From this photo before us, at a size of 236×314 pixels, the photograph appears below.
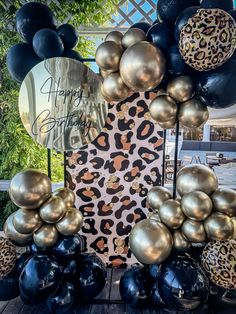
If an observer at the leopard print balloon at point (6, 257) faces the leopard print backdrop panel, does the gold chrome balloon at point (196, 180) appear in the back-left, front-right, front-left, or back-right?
front-right

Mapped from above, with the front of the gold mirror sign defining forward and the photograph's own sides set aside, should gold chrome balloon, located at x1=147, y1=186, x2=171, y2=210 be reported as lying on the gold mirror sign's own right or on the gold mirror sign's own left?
on the gold mirror sign's own left

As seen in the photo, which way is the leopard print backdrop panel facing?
toward the camera

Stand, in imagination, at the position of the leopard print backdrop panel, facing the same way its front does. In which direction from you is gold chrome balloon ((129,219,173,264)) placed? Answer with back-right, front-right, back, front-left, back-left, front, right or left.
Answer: front

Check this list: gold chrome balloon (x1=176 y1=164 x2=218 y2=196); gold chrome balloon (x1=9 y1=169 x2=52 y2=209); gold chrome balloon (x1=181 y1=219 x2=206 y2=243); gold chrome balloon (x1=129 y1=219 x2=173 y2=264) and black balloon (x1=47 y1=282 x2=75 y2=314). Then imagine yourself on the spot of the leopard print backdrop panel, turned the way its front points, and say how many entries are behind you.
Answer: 0

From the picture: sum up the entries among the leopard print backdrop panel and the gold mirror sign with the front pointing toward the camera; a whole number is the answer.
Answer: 2

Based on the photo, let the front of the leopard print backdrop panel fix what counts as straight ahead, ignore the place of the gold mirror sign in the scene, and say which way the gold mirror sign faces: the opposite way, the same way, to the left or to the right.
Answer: the same way

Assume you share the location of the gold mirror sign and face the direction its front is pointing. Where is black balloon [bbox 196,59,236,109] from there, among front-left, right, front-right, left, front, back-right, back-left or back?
front-left

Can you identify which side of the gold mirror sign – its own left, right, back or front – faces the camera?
front

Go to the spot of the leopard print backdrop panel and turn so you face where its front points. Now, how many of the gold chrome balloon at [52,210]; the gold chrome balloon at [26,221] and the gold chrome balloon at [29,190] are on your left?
0
